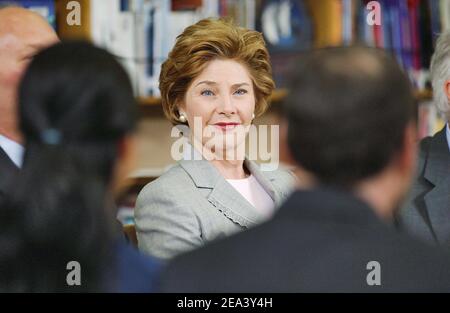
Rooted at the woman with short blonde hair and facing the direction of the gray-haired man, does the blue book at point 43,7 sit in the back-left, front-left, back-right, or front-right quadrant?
back-left

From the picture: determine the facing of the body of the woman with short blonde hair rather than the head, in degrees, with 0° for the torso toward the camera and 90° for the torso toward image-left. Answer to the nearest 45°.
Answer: approximately 315°

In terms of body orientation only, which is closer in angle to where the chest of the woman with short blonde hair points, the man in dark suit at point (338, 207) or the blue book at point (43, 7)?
the man in dark suit

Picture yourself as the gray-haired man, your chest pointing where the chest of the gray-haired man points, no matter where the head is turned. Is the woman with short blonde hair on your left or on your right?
on your right

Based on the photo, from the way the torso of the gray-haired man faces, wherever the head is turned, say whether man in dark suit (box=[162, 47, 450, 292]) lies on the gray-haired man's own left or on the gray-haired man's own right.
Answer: on the gray-haired man's own right

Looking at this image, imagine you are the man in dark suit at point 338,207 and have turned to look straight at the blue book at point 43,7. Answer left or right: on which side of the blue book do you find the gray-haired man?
right

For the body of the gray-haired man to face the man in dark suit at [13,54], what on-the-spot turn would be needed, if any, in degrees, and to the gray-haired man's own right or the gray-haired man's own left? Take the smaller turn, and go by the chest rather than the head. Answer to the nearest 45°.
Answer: approximately 135° to the gray-haired man's own right

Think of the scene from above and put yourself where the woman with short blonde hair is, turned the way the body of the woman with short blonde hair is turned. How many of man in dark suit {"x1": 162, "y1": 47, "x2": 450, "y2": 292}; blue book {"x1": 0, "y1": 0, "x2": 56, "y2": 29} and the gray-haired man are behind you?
1

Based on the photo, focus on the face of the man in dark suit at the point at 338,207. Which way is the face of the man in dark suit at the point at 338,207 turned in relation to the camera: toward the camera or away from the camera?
away from the camera

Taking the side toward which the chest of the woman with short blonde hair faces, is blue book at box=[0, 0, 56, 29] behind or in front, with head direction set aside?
behind

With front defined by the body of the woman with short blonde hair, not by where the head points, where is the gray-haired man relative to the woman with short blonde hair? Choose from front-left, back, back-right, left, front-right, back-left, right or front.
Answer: front-left

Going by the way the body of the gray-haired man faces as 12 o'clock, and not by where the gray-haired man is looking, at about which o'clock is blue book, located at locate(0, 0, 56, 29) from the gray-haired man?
The blue book is roughly at 5 o'clock from the gray-haired man.
